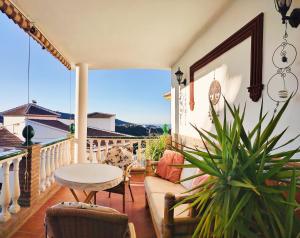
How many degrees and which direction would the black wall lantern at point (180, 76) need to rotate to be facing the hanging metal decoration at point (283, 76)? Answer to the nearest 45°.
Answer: approximately 90° to its left

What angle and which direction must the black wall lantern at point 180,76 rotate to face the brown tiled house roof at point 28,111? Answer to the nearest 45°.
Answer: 0° — it already faces it

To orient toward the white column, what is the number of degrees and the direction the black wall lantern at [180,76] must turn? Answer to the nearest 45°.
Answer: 0° — it already faces it

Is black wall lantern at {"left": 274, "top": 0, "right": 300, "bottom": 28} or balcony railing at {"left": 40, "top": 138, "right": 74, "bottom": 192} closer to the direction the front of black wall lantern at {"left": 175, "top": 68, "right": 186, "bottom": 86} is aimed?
the balcony railing

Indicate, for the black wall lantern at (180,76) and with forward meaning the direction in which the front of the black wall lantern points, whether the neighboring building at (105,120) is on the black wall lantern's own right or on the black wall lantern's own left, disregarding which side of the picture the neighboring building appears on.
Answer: on the black wall lantern's own right

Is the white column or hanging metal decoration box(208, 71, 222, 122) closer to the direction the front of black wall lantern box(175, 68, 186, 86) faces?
the white column

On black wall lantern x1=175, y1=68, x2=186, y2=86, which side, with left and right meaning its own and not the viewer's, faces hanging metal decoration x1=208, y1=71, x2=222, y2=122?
left

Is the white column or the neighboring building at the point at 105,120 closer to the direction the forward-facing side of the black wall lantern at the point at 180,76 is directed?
the white column

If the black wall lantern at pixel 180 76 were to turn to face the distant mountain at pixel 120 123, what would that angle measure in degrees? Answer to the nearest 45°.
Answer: approximately 45° to its right

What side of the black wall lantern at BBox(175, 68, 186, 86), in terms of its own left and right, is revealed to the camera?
left
